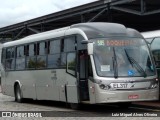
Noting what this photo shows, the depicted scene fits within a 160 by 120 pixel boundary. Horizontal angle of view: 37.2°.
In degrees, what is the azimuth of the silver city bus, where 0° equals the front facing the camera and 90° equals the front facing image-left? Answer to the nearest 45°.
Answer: approximately 315°

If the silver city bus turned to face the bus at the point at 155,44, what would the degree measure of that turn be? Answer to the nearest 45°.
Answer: approximately 90° to its left
